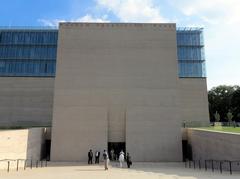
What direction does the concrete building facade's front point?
toward the camera

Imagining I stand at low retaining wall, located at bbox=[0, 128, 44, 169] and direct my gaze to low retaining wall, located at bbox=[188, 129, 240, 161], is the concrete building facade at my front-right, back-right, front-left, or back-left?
front-left

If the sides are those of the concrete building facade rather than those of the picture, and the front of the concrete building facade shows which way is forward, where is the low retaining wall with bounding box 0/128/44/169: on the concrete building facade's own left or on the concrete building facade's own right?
on the concrete building facade's own right

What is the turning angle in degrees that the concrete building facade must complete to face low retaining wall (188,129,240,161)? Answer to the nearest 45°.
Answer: approximately 45° to its left
